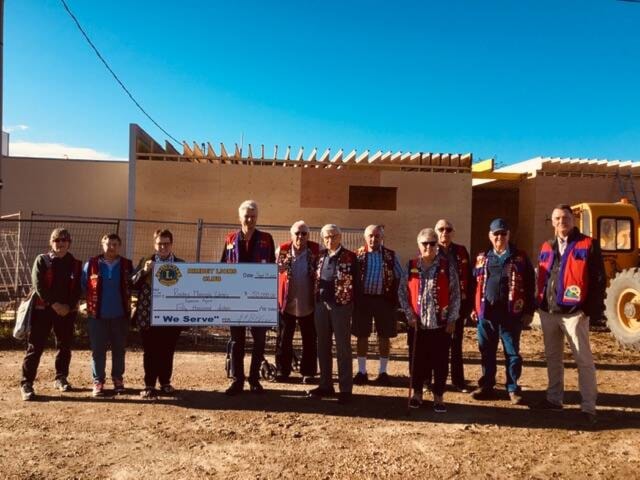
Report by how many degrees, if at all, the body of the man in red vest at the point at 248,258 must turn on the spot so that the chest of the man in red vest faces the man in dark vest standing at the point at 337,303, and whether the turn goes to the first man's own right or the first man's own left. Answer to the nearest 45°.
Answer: approximately 45° to the first man's own left

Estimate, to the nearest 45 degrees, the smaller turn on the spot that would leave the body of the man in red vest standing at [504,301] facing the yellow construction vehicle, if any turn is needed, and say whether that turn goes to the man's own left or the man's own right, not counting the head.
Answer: approximately 180°

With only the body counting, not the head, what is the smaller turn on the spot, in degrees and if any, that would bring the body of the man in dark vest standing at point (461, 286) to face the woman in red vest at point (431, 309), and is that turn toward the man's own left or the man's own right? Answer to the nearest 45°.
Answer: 0° — they already face them

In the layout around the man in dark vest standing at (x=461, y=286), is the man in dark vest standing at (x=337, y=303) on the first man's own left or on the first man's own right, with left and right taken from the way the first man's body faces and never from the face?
on the first man's own right

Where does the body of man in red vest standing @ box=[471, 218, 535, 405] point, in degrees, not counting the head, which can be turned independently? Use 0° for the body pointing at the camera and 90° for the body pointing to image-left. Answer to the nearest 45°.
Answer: approximately 0°

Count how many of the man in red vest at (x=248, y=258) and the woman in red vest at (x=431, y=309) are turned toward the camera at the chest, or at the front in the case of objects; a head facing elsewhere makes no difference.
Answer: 2

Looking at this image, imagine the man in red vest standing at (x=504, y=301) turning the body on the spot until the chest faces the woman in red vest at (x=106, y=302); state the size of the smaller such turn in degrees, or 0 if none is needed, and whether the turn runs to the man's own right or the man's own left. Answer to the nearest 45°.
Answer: approximately 90° to the man's own right

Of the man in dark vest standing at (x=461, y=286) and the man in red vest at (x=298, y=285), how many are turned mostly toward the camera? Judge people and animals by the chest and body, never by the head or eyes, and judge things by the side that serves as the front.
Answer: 2

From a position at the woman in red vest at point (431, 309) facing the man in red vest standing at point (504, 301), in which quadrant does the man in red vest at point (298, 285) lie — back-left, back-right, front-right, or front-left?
back-left
